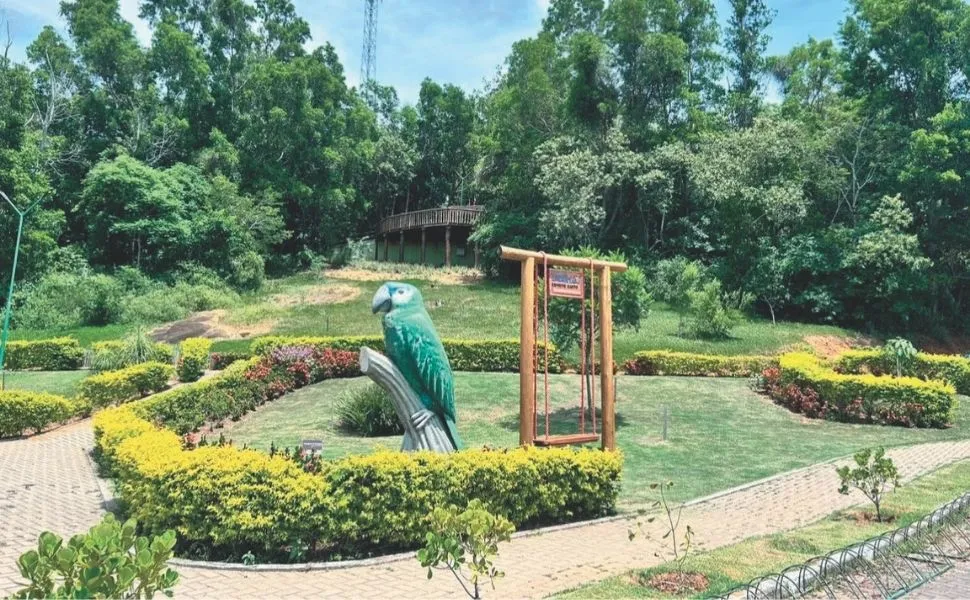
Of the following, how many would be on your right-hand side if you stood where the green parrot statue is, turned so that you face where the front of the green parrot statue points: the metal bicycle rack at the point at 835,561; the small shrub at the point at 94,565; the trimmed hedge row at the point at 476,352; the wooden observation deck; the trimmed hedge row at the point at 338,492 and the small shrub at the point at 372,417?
3

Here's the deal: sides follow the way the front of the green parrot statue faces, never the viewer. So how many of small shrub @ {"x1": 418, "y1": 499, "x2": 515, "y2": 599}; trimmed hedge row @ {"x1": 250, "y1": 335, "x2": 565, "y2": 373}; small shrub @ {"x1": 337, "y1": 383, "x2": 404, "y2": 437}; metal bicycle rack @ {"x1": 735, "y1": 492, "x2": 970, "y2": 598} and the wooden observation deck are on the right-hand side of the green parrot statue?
3

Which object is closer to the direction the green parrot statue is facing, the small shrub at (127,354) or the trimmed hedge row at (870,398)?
the small shrub

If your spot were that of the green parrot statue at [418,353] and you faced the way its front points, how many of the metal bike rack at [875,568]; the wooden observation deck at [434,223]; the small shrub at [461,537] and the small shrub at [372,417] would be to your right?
2

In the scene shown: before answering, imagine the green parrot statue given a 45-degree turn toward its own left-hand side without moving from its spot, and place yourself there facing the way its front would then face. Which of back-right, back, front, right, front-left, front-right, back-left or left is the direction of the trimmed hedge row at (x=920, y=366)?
back

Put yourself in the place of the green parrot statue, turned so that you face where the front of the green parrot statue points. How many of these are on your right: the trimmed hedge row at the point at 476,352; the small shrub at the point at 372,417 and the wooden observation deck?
3

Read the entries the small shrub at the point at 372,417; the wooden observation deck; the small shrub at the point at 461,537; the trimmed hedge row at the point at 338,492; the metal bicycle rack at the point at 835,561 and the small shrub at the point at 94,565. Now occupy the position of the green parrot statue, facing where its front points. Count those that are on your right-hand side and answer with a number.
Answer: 2

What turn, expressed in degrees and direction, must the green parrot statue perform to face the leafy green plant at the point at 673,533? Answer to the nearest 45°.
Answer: approximately 135° to its left

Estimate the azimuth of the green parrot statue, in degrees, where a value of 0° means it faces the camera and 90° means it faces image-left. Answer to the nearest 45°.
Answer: approximately 90°

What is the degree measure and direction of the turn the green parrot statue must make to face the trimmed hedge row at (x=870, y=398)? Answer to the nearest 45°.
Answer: approximately 135° to its right

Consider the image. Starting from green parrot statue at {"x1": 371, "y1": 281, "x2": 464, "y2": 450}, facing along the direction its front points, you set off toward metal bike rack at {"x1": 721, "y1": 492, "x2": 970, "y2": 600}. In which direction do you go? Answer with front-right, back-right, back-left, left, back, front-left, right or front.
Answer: back-left

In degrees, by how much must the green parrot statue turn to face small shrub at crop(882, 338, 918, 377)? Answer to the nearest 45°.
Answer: approximately 135° to its right

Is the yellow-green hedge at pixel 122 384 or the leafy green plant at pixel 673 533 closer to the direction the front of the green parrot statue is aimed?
the yellow-green hedge
